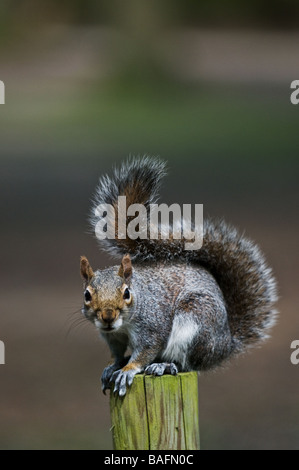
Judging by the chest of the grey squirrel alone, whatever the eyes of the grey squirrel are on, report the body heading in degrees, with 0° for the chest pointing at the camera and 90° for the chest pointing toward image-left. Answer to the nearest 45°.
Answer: approximately 45°
